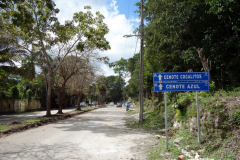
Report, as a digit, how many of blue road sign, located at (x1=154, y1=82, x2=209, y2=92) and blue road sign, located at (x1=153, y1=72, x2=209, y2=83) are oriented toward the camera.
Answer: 2

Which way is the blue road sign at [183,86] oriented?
toward the camera

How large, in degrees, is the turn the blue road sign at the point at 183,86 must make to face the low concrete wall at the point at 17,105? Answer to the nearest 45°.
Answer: approximately 135° to its right

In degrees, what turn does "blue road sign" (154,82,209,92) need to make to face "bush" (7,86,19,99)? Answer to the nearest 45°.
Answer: approximately 135° to its right

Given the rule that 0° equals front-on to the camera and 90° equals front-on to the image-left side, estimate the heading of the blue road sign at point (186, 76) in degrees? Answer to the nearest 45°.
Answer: approximately 0°

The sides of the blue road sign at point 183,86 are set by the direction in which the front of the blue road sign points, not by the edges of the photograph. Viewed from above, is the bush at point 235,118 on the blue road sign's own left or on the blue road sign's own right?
on the blue road sign's own left

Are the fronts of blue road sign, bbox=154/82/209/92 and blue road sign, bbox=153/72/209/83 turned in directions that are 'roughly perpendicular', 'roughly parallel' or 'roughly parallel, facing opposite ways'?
roughly parallel
